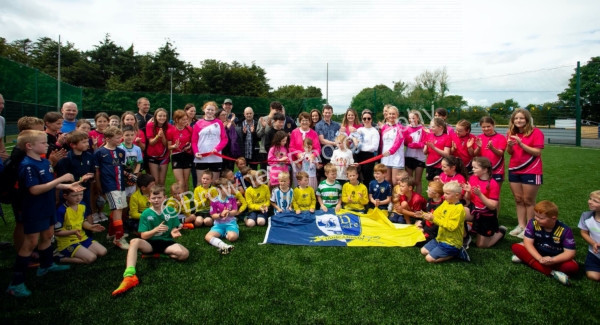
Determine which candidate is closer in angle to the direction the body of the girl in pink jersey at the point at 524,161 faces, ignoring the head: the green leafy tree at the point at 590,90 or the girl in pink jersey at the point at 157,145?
the girl in pink jersey

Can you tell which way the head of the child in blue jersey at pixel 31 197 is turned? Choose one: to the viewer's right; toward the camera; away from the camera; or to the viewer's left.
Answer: to the viewer's right

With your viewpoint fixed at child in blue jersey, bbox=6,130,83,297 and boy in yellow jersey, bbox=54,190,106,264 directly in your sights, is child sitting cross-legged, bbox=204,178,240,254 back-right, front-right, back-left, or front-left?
front-right

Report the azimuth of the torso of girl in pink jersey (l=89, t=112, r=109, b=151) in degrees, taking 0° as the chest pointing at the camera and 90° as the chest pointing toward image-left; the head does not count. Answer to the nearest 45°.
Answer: approximately 315°

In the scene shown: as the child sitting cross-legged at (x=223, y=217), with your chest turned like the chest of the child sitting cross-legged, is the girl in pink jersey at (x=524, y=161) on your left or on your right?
on your left

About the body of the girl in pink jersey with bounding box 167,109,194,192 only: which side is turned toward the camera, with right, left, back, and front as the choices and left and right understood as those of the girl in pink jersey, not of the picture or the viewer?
front

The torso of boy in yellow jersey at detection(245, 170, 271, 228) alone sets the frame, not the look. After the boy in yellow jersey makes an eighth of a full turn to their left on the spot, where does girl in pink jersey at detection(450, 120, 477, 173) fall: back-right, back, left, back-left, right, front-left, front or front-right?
front-left

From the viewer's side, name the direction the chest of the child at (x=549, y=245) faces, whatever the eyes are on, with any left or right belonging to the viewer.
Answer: facing the viewer and to the left of the viewer

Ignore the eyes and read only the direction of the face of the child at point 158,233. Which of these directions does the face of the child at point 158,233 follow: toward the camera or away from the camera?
toward the camera

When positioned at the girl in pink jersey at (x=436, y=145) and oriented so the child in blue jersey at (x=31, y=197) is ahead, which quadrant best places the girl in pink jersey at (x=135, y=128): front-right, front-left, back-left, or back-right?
front-right

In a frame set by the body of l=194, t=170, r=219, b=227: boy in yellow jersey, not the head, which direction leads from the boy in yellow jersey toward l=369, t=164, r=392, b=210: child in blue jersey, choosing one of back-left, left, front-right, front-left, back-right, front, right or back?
left

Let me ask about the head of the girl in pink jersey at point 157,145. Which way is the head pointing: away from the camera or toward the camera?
toward the camera

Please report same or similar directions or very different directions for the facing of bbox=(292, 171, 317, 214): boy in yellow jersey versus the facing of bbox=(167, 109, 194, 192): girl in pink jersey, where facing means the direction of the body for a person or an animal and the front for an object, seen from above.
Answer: same or similar directions

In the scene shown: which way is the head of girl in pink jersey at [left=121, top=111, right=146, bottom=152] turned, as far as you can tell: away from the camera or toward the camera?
toward the camera

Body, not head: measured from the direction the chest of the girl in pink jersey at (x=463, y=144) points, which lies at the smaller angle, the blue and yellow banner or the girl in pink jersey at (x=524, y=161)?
the blue and yellow banner
